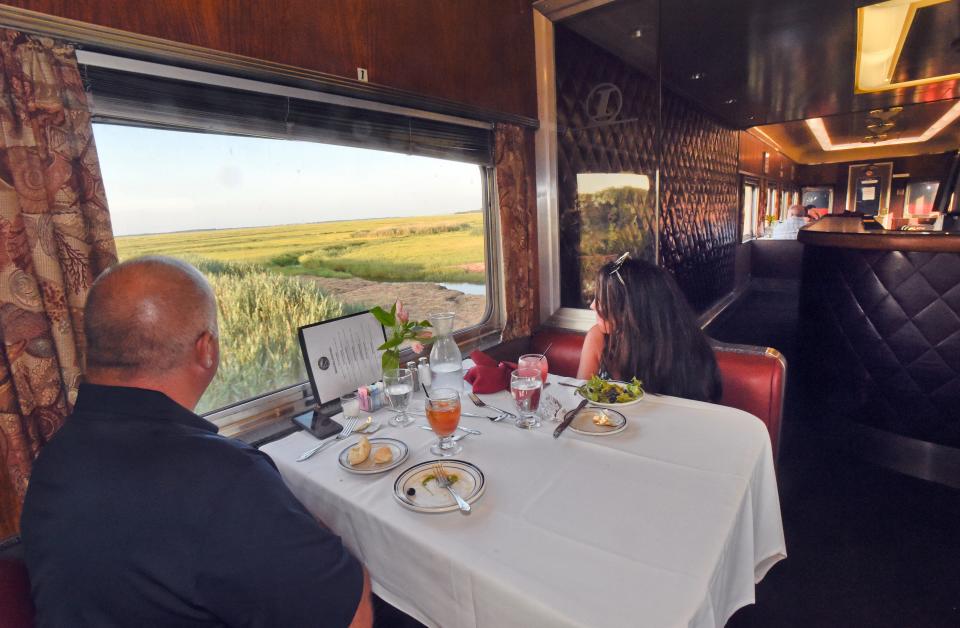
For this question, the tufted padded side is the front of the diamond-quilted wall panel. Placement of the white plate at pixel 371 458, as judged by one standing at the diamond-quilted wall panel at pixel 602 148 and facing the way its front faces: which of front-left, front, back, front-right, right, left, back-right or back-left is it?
front-right

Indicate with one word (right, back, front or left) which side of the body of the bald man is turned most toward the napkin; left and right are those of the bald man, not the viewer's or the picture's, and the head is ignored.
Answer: front

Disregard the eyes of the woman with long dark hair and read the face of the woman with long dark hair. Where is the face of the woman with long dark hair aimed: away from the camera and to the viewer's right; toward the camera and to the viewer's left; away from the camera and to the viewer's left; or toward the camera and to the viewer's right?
away from the camera and to the viewer's left

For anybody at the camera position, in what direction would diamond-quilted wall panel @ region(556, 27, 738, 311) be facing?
facing the viewer and to the right of the viewer

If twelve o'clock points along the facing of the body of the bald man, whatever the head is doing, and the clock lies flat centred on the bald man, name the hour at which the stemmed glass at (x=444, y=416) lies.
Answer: The stemmed glass is roughly at 1 o'clock from the bald man.

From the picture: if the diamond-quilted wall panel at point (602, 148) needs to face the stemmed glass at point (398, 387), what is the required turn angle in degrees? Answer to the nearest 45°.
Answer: approximately 45° to its right

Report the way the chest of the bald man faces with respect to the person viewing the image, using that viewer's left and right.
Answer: facing away from the viewer and to the right of the viewer

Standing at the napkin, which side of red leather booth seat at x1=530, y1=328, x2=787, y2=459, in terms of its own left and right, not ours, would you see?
front

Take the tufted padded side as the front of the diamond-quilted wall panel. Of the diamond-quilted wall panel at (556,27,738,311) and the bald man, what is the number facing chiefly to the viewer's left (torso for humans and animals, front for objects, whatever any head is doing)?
0

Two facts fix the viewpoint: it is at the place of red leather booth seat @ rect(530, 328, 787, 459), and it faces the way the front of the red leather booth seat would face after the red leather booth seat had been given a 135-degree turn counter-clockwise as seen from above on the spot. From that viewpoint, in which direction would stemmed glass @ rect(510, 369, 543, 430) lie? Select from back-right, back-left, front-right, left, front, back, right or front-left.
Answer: back-right

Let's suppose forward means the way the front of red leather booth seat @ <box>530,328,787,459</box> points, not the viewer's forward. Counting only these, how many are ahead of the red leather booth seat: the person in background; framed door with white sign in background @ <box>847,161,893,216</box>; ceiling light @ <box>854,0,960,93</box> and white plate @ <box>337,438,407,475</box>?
1

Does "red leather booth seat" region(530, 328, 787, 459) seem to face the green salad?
yes

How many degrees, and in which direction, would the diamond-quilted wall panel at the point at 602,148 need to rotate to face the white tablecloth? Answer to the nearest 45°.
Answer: approximately 45° to its right

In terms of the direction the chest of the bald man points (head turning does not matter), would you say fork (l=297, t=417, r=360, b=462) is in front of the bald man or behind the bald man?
in front

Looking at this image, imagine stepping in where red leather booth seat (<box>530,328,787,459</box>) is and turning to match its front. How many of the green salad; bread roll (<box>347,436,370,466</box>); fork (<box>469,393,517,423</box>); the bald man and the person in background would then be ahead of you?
4
